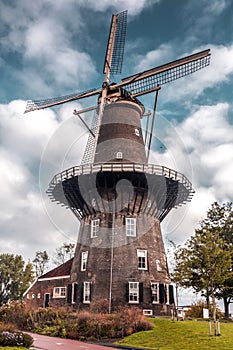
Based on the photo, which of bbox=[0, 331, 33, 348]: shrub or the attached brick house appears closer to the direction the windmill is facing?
the shrub

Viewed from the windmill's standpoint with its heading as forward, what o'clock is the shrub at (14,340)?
The shrub is roughly at 11 o'clock from the windmill.

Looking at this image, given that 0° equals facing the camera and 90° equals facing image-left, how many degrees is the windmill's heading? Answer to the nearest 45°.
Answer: approximately 45°

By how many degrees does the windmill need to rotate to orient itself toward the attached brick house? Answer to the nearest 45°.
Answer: approximately 90° to its right
